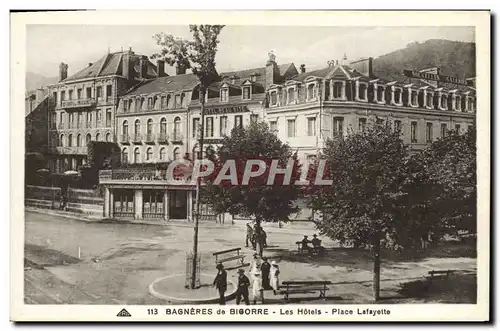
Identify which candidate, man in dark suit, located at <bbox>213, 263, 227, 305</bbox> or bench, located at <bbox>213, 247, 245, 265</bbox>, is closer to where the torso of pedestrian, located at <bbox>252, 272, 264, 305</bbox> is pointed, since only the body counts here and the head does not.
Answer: the man in dark suit

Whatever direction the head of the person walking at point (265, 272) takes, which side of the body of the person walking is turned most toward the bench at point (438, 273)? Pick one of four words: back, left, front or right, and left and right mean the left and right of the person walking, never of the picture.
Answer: left

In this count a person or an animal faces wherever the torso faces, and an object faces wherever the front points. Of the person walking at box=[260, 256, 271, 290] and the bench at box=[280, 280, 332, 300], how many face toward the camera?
2

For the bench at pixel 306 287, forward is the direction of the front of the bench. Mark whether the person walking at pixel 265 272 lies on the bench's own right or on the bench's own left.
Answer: on the bench's own right

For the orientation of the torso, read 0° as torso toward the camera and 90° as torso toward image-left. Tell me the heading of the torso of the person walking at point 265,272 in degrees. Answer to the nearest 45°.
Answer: approximately 0°

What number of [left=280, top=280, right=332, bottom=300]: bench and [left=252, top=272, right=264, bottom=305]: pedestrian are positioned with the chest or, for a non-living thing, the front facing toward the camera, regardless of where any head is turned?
2
